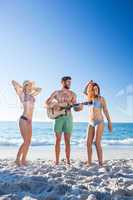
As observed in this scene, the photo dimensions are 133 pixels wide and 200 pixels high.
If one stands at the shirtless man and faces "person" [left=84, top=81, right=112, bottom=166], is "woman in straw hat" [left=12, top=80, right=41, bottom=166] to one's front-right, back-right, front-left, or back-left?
back-right

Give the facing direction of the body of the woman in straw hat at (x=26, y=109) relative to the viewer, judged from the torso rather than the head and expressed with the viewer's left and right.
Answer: facing the viewer and to the right of the viewer

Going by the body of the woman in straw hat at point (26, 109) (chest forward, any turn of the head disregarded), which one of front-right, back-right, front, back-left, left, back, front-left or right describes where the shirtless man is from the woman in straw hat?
front-left

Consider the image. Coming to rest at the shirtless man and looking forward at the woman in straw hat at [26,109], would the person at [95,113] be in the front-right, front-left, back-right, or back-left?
back-left

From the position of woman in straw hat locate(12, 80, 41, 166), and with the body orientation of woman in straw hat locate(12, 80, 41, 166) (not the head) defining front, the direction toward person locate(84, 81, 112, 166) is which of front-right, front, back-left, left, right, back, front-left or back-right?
front-left
